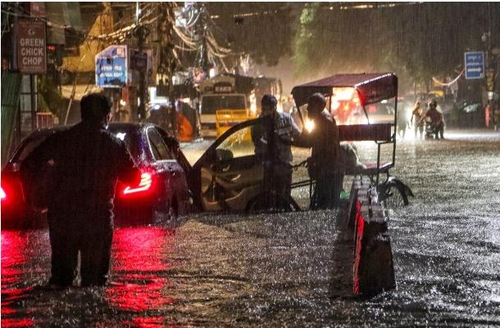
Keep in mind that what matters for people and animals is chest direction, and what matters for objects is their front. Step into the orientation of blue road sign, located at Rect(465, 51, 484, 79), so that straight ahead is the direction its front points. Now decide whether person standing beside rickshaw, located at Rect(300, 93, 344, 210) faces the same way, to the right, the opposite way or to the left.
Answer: to the right

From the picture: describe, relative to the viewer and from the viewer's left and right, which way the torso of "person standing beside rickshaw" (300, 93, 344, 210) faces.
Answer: facing to the left of the viewer

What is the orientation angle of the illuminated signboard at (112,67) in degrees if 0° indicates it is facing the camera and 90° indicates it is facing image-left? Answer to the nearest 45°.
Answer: approximately 0°

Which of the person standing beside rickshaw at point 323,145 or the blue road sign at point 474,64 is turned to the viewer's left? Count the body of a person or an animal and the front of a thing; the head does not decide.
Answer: the person standing beside rickshaw

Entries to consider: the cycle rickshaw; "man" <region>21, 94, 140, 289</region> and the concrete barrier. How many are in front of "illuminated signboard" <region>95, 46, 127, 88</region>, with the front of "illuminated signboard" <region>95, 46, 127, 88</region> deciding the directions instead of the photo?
3

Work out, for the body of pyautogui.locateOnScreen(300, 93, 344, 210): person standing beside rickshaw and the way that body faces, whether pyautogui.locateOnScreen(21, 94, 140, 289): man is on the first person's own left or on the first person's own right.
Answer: on the first person's own left

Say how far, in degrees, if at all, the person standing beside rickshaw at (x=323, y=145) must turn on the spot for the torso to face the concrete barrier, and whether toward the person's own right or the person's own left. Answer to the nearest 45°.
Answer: approximately 90° to the person's own left
